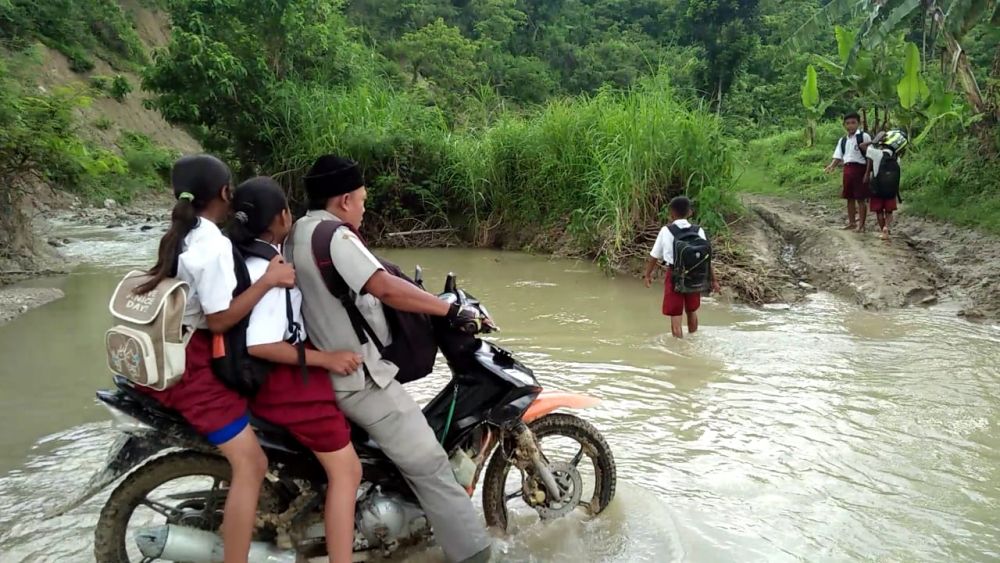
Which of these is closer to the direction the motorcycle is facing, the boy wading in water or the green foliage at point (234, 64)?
the boy wading in water

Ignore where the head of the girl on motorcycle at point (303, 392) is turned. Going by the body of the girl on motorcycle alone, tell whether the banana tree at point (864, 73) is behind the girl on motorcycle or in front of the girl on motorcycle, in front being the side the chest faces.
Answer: in front

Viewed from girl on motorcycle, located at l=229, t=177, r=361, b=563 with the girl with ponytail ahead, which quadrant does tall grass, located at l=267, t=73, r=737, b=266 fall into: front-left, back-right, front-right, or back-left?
back-right

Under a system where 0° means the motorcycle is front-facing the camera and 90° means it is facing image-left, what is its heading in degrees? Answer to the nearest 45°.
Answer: approximately 270°

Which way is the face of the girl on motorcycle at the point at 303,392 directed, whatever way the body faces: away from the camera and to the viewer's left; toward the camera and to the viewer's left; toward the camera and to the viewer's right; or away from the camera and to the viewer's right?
away from the camera and to the viewer's right

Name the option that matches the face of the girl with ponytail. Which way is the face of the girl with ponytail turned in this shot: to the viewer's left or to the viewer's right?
to the viewer's right

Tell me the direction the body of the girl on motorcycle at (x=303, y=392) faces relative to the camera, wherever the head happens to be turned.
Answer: to the viewer's right

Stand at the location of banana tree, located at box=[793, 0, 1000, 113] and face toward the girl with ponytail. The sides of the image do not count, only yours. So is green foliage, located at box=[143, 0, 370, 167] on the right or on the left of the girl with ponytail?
right

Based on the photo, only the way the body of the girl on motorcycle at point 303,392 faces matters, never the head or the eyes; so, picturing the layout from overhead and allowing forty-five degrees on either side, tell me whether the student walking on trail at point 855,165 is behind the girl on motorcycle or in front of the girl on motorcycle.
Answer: in front
